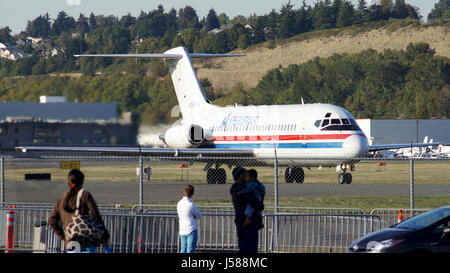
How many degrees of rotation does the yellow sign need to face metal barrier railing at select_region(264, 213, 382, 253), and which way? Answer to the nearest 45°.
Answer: approximately 45° to its left

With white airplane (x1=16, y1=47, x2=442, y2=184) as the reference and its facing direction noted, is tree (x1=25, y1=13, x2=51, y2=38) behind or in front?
behind

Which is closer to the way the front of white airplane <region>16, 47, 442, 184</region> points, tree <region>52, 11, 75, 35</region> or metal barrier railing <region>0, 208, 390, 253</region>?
the metal barrier railing

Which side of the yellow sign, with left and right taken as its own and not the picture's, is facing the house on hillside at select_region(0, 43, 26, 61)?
back

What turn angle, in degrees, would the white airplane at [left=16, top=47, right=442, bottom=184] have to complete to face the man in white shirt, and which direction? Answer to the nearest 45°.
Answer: approximately 45° to its right

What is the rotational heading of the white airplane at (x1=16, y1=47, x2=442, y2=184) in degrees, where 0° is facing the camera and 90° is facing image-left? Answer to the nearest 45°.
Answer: approximately 315°

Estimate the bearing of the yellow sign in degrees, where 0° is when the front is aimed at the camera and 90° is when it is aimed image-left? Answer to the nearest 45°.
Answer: approximately 0°
